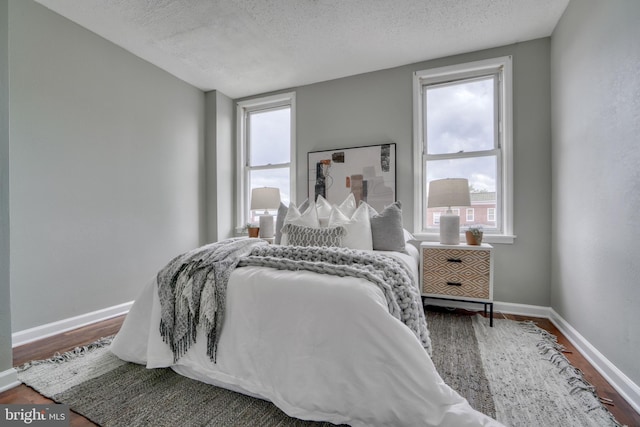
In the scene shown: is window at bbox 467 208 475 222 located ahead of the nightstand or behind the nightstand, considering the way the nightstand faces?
behind

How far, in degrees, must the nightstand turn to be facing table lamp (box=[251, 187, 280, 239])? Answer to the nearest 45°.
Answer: approximately 90° to its right

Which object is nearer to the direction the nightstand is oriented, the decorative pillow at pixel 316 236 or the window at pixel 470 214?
the decorative pillow

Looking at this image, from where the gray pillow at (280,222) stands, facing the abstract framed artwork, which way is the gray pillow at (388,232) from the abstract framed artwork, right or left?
right

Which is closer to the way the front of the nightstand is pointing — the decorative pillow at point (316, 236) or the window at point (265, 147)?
the decorative pillow

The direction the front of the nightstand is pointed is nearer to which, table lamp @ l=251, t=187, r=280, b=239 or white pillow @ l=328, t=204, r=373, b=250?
the white pillow

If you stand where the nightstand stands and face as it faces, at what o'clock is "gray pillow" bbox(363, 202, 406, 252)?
The gray pillow is roughly at 2 o'clock from the nightstand.

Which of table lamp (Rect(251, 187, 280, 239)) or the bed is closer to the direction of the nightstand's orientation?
the bed

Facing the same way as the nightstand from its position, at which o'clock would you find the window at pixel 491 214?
The window is roughly at 7 o'clock from the nightstand.

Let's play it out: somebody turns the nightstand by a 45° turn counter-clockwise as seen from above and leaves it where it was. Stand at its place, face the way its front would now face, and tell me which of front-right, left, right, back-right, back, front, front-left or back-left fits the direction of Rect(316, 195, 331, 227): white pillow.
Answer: back-right

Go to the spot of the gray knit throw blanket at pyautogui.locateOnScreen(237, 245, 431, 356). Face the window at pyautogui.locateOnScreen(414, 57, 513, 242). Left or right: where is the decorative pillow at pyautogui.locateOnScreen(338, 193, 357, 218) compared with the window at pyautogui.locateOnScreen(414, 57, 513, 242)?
left

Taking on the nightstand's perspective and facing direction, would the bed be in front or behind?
in front

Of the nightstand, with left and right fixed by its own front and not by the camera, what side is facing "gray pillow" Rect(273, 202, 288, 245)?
right

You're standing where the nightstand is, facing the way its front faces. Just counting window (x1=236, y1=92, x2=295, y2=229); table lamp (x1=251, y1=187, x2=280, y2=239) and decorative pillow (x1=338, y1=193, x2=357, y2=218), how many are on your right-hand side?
3

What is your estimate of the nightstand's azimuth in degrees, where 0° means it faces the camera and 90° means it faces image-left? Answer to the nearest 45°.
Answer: approximately 0°
